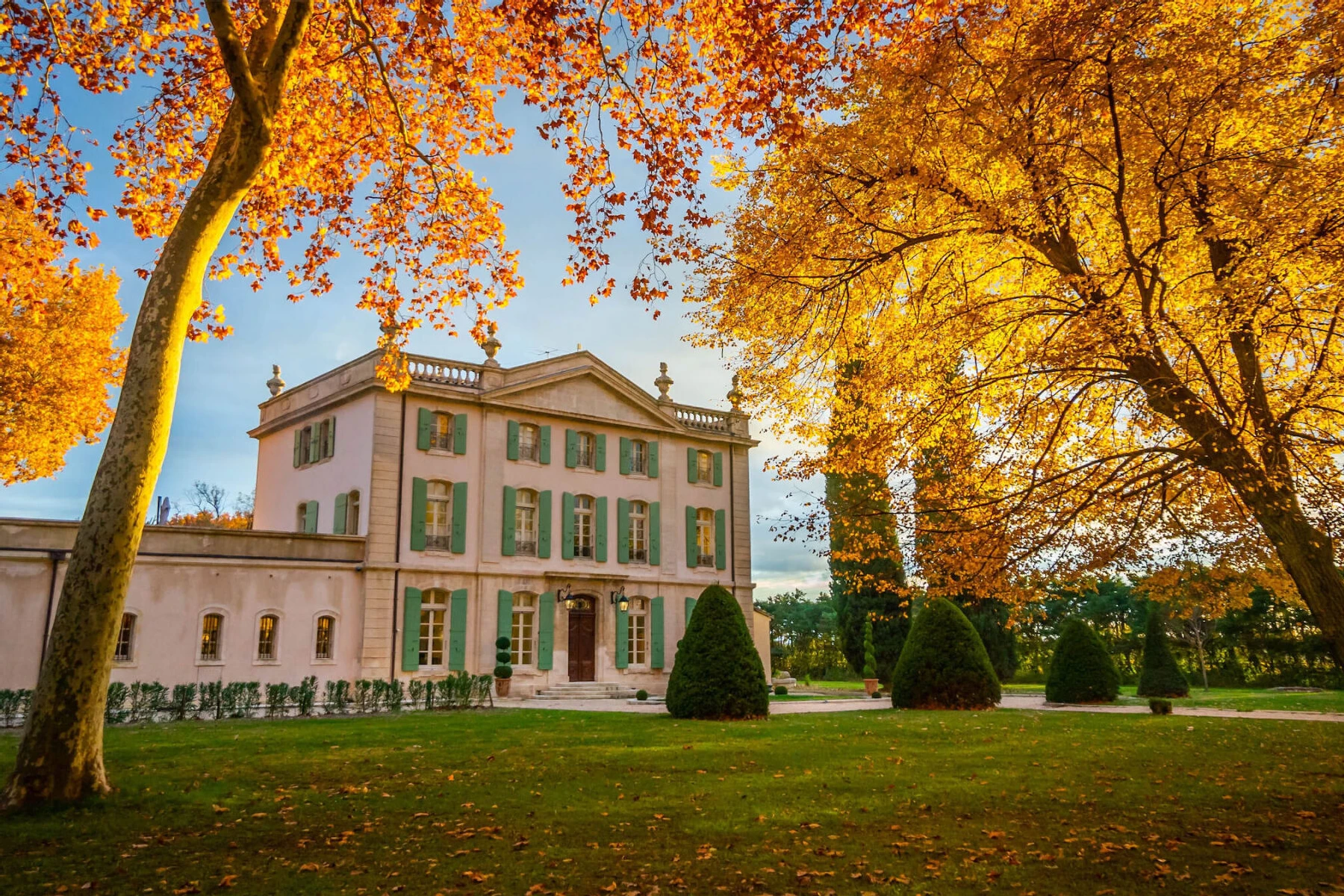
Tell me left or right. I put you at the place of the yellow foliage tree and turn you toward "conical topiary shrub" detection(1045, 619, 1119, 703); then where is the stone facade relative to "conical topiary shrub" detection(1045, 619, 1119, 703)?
left

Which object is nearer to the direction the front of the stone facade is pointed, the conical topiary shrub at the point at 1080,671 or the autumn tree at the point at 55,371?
the conical topiary shrub

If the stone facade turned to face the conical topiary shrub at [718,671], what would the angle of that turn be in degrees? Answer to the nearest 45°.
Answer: approximately 45° to its right

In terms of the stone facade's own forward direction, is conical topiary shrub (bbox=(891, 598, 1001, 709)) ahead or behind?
ahead

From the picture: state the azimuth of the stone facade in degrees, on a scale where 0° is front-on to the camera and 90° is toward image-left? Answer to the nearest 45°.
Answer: approximately 315°

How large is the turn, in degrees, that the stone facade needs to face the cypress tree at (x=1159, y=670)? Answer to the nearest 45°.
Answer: approximately 45° to its left
